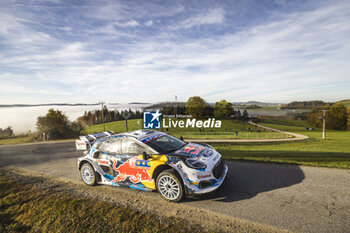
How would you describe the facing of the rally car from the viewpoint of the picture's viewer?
facing the viewer and to the right of the viewer

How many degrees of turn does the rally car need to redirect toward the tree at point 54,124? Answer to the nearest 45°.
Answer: approximately 180°
